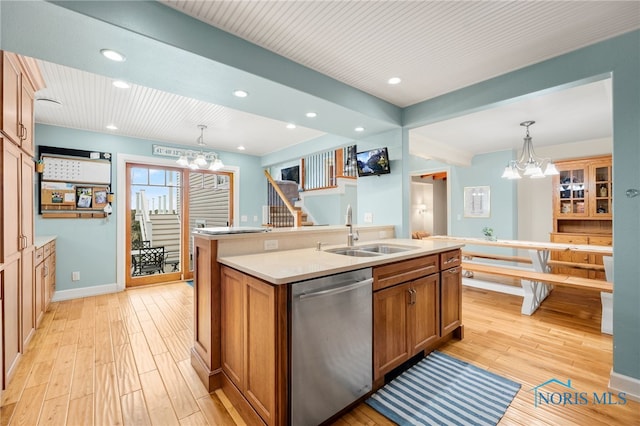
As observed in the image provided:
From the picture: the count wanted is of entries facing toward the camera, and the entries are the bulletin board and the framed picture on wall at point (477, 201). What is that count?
2

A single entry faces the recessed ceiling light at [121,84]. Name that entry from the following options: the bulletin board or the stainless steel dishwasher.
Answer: the bulletin board

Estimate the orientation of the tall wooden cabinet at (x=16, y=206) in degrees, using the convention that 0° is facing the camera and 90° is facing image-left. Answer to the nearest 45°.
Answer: approximately 270°

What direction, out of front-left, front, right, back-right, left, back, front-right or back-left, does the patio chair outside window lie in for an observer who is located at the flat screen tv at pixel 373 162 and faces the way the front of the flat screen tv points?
front-right

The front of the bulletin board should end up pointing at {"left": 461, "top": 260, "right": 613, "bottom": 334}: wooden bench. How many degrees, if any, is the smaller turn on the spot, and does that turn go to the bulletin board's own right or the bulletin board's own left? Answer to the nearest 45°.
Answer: approximately 45° to the bulletin board's own left

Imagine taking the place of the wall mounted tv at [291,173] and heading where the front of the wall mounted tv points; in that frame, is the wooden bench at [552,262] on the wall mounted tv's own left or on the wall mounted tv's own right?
on the wall mounted tv's own left

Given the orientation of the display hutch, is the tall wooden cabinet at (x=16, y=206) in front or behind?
in front

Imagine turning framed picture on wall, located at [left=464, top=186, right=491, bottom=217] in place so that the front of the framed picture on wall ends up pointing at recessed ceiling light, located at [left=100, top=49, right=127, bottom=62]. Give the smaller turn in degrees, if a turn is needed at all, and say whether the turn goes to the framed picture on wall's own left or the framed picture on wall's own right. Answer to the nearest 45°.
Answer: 0° — it already faces it

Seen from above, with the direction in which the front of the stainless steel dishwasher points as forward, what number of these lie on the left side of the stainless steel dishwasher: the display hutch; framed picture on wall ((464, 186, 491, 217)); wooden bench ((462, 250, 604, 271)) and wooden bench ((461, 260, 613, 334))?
4
